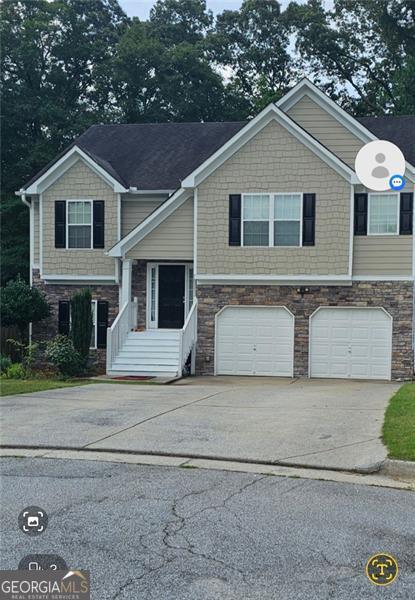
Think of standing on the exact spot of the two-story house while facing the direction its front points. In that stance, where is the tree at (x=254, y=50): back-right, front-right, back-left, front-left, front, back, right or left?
back

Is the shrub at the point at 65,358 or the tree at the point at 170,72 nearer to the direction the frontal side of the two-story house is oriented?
the shrub

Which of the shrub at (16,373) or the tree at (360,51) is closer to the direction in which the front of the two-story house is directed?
the shrub

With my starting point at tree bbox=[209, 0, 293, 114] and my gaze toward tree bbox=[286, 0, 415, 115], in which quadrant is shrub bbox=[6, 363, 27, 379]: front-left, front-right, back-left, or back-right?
back-right

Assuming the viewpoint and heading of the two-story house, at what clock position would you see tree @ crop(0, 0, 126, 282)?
The tree is roughly at 5 o'clock from the two-story house.

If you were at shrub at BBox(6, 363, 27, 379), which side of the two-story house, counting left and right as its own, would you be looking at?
right

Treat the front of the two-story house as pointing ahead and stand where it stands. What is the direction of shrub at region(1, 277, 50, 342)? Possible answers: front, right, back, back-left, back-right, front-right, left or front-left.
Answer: right

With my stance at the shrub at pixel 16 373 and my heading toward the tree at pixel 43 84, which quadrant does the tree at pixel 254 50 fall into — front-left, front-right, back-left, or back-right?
front-right

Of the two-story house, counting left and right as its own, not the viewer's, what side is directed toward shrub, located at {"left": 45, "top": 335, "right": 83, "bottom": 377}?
right

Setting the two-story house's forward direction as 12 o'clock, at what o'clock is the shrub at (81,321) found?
The shrub is roughly at 3 o'clock from the two-story house.

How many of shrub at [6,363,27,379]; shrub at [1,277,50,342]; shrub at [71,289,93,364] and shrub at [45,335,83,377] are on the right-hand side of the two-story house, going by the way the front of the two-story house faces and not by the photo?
4

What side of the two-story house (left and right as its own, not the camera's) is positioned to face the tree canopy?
back

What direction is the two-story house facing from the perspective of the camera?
toward the camera
